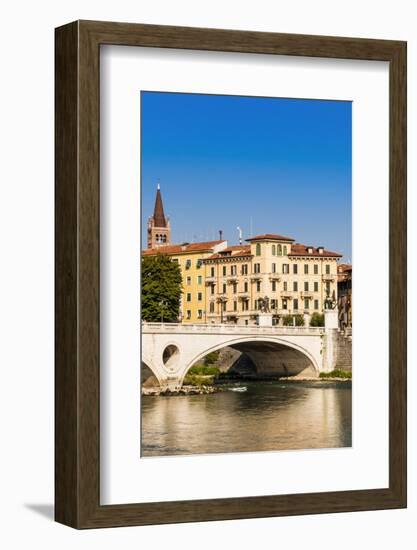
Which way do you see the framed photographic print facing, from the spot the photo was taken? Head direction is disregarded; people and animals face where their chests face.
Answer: facing the viewer and to the right of the viewer
